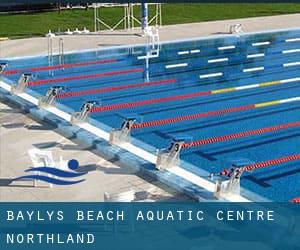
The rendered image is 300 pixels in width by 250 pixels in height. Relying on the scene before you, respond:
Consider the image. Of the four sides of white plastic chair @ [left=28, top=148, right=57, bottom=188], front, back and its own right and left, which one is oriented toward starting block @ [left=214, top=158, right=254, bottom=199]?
right

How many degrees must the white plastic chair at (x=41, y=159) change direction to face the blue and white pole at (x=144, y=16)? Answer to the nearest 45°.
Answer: approximately 45° to its left

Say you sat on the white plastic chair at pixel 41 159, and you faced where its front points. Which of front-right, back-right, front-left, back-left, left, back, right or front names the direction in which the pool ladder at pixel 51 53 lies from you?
front-left

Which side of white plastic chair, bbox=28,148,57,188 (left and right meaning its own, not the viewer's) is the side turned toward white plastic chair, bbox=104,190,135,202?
right

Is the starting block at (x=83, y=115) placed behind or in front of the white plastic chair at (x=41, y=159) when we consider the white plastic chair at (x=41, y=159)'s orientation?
in front

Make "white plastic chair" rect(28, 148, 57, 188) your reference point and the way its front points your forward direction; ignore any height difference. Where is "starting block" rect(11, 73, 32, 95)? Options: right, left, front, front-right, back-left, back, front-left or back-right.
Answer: front-left

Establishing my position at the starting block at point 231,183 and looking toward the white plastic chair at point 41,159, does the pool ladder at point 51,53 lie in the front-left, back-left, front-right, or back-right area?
front-right

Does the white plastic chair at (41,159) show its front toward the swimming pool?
yes

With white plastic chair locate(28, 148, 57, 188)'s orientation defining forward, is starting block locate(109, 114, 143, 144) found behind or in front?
in front

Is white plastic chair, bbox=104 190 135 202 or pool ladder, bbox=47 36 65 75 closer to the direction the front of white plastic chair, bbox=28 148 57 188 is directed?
the pool ladder

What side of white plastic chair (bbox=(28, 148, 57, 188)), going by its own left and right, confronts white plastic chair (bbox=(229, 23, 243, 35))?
front

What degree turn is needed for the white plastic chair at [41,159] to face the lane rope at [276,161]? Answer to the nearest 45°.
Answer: approximately 45° to its right

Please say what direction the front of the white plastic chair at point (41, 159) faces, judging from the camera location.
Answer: facing away from the viewer and to the right of the viewer
